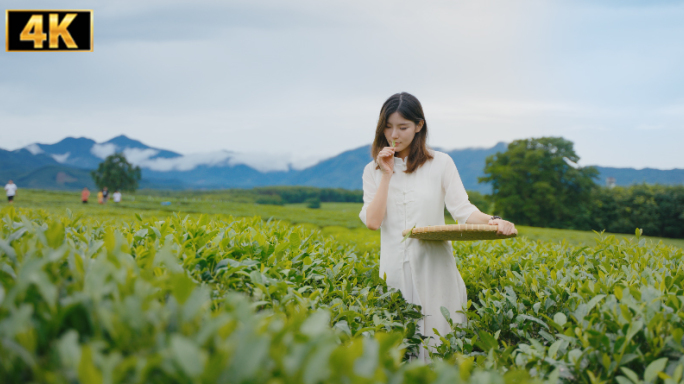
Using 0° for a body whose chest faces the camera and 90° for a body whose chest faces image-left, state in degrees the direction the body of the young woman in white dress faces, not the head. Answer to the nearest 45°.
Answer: approximately 0°

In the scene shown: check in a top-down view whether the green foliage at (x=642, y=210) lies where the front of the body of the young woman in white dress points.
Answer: no

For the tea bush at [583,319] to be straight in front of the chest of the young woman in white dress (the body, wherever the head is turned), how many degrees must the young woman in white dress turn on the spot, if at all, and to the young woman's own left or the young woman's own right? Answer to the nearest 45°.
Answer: approximately 45° to the young woman's own left

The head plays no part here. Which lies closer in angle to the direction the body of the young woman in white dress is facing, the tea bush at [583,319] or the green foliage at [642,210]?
the tea bush

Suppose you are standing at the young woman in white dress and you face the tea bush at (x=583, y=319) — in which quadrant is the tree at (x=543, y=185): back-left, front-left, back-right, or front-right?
back-left

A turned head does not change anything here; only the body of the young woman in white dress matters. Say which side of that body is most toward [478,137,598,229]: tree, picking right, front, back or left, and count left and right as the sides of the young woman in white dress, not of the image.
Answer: back

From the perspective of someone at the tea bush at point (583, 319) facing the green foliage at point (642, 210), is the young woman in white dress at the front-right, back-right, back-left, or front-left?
front-left
